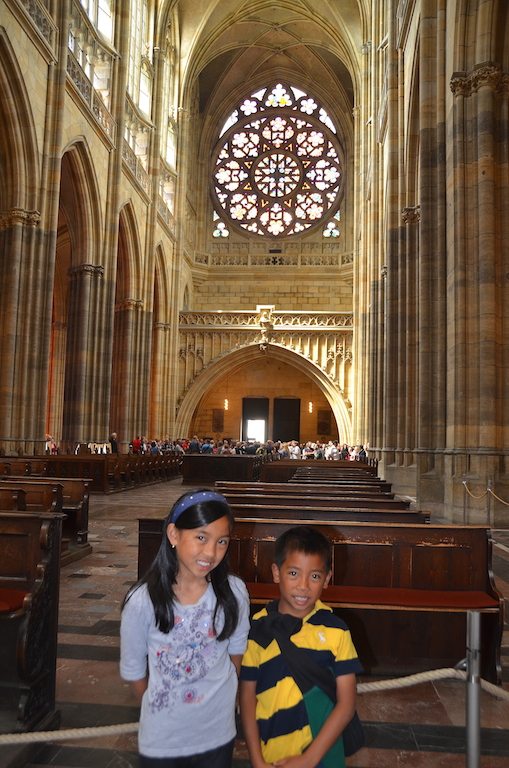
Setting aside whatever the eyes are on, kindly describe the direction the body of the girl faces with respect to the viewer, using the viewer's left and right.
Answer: facing the viewer

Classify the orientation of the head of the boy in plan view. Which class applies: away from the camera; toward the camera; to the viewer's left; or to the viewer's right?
toward the camera

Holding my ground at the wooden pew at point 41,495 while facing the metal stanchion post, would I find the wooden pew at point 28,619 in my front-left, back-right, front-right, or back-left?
front-right

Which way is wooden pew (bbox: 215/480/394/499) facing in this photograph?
toward the camera

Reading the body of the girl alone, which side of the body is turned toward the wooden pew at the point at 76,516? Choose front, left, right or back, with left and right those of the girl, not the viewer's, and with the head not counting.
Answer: back

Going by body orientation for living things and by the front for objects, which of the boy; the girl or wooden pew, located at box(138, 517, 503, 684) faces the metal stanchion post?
the wooden pew

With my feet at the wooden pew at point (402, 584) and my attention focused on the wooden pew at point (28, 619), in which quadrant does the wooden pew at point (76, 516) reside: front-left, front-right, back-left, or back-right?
front-right

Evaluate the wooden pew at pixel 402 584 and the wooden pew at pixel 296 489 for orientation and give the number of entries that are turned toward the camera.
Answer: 2

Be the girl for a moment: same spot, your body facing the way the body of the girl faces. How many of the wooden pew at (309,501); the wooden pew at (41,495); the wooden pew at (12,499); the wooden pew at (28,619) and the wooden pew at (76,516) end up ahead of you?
0

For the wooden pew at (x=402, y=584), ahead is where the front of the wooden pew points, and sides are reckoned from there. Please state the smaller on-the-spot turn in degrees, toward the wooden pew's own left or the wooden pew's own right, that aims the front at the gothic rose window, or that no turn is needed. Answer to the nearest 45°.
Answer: approximately 180°

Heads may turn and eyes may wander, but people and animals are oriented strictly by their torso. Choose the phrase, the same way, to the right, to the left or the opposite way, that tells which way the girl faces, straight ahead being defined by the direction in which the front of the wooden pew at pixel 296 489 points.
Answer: the same way

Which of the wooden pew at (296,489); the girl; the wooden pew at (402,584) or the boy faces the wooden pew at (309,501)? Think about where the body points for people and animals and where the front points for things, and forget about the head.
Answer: the wooden pew at (296,489)

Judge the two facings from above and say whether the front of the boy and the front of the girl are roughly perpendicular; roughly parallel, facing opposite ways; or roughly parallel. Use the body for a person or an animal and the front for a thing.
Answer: roughly parallel

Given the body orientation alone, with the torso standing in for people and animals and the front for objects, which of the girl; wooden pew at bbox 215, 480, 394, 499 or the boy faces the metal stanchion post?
the wooden pew

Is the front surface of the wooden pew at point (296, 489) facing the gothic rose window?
no

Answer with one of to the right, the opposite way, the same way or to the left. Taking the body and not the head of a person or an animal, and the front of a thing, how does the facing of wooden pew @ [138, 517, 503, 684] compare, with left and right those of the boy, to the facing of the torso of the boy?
the same way

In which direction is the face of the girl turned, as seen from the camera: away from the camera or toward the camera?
toward the camera

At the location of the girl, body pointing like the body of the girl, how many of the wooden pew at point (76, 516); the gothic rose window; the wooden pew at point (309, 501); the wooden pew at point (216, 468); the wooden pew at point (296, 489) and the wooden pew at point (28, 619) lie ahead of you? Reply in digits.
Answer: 0

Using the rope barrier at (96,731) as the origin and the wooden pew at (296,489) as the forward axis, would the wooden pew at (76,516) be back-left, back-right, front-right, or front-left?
front-left

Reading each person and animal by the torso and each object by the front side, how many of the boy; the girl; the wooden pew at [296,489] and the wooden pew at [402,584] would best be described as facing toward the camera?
4

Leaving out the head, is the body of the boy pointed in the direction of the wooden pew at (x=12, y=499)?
no

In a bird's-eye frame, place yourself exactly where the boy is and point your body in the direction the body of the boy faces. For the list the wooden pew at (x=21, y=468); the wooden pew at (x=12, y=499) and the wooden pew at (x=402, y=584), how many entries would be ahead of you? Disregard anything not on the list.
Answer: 0

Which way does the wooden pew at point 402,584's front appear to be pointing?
toward the camera
